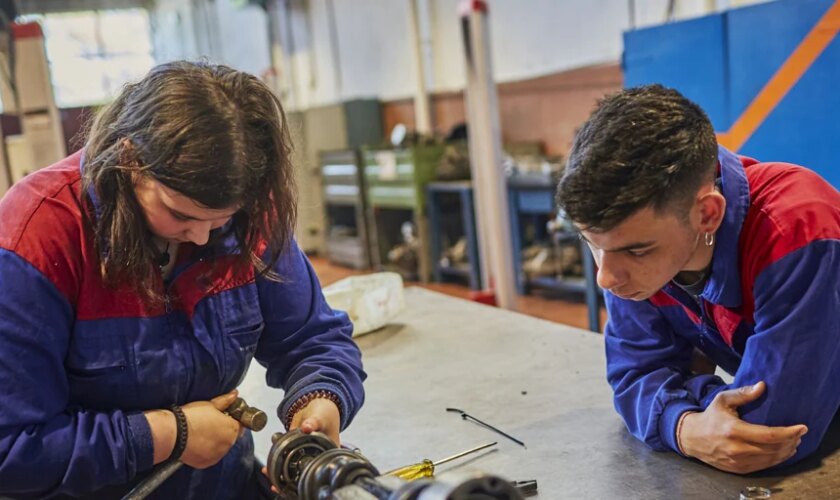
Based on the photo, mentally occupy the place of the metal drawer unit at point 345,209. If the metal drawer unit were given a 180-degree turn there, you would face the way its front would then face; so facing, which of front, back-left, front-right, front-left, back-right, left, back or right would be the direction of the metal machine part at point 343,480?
back-right

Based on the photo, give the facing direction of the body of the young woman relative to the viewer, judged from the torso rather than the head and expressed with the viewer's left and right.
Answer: facing the viewer and to the right of the viewer

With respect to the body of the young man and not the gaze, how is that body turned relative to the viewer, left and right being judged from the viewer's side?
facing the viewer and to the left of the viewer

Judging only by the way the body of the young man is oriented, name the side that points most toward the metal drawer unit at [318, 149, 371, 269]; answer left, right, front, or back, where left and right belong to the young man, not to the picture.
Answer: right

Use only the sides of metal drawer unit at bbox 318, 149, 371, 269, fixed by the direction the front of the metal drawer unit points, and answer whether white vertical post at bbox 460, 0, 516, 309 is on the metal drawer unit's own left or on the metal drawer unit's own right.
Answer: on the metal drawer unit's own left

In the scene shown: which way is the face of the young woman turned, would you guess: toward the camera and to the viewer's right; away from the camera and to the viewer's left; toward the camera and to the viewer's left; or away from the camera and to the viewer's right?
toward the camera and to the viewer's right

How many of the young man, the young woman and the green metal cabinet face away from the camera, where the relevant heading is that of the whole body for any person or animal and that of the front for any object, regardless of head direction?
0

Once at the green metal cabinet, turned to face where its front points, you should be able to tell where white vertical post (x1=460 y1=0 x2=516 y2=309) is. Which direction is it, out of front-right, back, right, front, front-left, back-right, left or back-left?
front-left

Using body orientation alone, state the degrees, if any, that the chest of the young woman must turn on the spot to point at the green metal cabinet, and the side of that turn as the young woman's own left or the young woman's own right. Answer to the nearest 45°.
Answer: approximately 135° to the young woman's own left

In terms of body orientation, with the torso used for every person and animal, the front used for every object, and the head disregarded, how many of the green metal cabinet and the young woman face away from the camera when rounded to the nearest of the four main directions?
0
